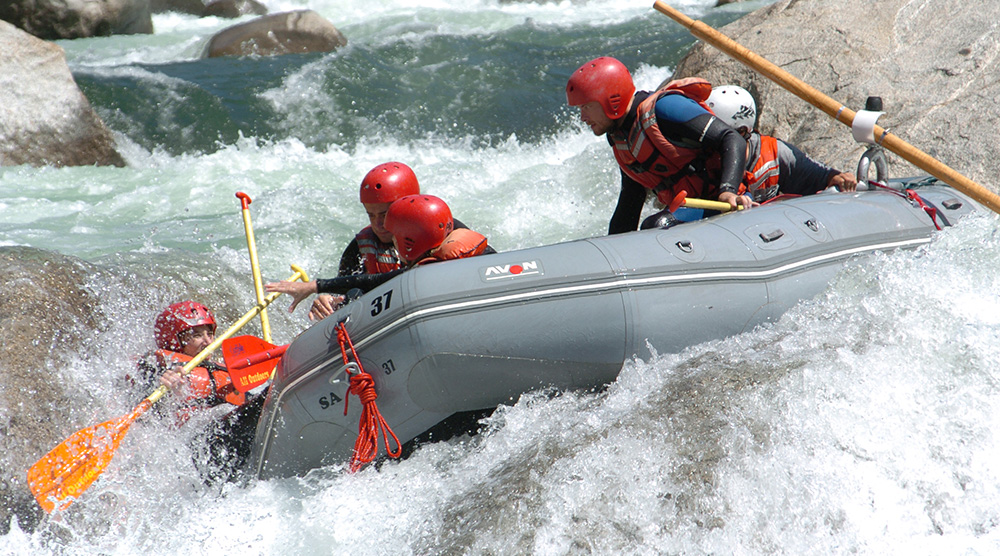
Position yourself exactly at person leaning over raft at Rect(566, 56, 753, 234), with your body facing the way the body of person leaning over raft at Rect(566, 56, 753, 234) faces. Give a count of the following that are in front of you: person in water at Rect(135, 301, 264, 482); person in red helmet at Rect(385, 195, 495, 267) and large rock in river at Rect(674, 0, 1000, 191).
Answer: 2

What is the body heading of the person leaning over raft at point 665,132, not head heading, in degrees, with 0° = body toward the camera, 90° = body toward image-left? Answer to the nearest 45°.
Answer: approximately 45°

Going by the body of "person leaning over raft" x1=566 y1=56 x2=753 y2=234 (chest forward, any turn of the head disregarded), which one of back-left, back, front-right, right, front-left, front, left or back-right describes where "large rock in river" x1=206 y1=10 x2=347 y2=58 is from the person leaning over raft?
right

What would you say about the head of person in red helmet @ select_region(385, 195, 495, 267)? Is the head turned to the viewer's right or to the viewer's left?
to the viewer's left

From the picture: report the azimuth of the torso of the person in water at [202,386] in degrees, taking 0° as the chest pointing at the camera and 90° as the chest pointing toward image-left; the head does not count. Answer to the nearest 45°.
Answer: approximately 315°

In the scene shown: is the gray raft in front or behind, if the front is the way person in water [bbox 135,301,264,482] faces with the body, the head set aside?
in front

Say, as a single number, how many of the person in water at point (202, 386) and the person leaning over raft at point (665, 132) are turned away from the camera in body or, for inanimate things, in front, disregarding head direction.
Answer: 0

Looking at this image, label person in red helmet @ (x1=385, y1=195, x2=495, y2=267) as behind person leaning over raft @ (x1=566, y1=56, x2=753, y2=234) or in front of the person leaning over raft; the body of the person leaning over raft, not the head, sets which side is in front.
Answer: in front

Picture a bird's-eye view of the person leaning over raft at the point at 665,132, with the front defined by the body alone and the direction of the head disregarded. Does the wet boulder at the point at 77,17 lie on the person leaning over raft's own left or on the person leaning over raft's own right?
on the person leaning over raft's own right

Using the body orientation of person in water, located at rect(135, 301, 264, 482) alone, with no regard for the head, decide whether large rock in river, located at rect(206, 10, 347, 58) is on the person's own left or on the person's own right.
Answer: on the person's own left

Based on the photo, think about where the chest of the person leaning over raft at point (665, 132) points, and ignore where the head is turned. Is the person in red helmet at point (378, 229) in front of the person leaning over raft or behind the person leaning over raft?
in front
